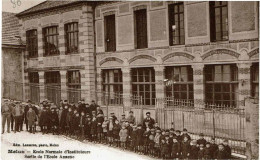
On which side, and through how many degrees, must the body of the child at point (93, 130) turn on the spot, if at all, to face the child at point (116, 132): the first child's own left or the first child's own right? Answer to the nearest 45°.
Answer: approximately 45° to the first child's own left

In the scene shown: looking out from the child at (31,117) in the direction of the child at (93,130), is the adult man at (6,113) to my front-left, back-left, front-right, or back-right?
back-right

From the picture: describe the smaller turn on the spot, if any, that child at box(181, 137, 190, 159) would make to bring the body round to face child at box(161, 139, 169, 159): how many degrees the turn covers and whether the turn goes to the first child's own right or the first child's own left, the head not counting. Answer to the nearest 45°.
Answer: approximately 90° to the first child's own right

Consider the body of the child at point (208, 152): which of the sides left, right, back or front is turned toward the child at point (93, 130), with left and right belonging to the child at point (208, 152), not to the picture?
right

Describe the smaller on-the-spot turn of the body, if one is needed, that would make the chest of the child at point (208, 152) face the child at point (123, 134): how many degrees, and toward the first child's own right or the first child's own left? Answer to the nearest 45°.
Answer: approximately 90° to the first child's own right

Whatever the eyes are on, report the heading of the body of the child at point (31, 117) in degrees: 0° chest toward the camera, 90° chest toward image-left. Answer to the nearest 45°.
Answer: approximately 0°

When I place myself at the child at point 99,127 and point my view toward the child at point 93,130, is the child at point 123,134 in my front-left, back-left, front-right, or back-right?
back-left

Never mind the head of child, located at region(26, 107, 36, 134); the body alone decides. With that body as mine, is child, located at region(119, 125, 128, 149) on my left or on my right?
on my left

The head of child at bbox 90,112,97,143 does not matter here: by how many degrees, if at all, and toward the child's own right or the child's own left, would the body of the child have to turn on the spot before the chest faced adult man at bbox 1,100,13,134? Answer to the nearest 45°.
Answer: approximately 90° to the child's own right

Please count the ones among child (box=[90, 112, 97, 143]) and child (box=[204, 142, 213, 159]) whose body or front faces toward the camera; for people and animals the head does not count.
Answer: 2

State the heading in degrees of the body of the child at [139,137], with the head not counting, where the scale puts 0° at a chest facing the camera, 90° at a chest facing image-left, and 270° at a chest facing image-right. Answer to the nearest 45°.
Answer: approximately 0°
